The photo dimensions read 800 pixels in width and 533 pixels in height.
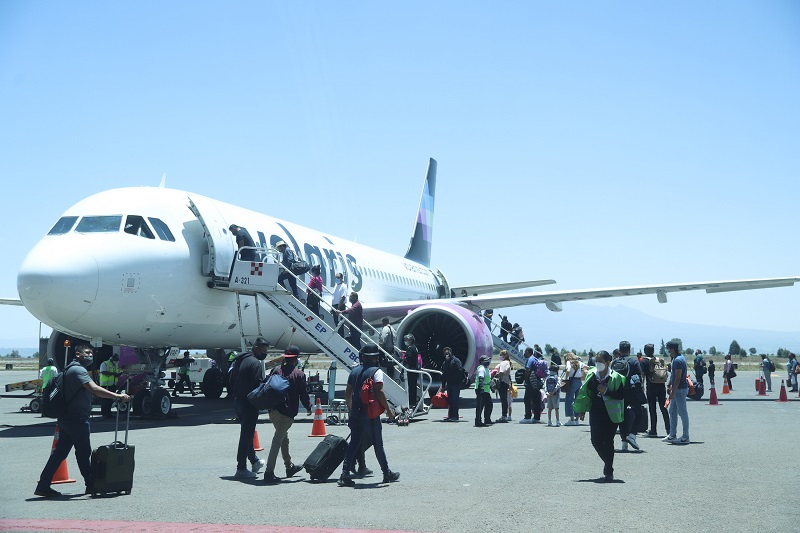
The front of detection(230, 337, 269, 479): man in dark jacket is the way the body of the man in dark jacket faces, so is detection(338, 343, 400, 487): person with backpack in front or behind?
in front

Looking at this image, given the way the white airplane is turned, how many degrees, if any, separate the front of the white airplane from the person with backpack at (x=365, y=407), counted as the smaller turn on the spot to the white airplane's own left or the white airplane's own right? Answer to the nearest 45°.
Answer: approximately 90° to the white airplane's own left

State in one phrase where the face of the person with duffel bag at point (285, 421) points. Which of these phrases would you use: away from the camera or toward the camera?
away from the camera

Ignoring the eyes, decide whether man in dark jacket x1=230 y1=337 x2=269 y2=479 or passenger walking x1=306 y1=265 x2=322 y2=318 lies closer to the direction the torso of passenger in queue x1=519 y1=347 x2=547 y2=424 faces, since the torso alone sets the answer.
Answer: the passenger walking

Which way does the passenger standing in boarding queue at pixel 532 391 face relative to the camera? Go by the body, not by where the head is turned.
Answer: to the viewer's left

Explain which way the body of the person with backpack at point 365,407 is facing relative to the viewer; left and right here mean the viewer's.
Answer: facing away from the viewer and to the right of the viewer

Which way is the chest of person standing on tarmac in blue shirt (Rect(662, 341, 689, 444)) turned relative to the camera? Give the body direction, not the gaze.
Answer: to the viewer's left

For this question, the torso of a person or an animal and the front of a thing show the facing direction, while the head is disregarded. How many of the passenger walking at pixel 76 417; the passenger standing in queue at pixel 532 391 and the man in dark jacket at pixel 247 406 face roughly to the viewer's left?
1

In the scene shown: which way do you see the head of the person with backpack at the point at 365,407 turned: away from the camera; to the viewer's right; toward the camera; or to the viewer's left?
away from the camera

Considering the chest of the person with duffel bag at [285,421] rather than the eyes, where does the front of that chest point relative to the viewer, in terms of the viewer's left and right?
facing away from the viewer and to the right of the viewer
